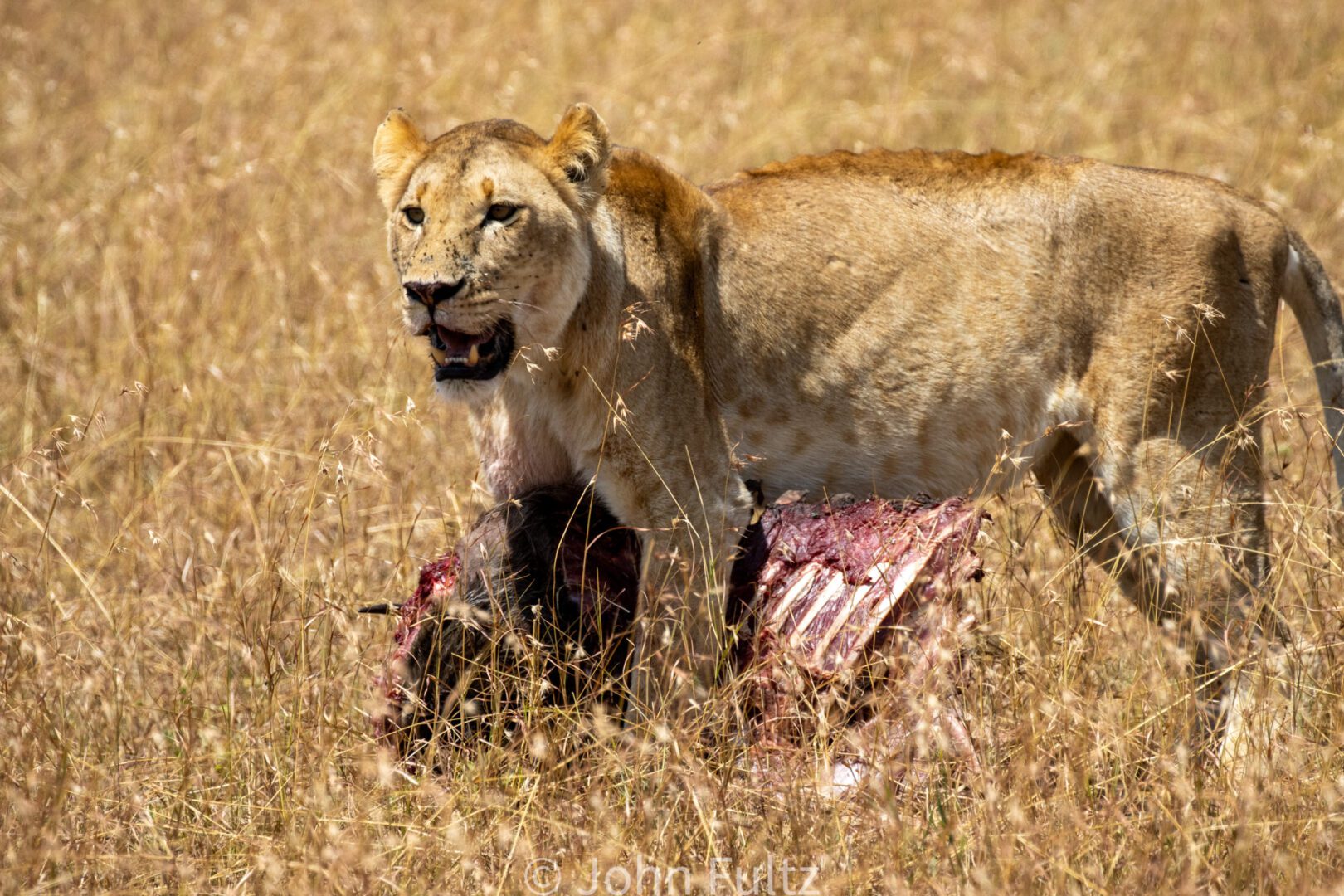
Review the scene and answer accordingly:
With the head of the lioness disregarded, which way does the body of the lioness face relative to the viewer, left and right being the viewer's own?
facing to the left of the viewer
